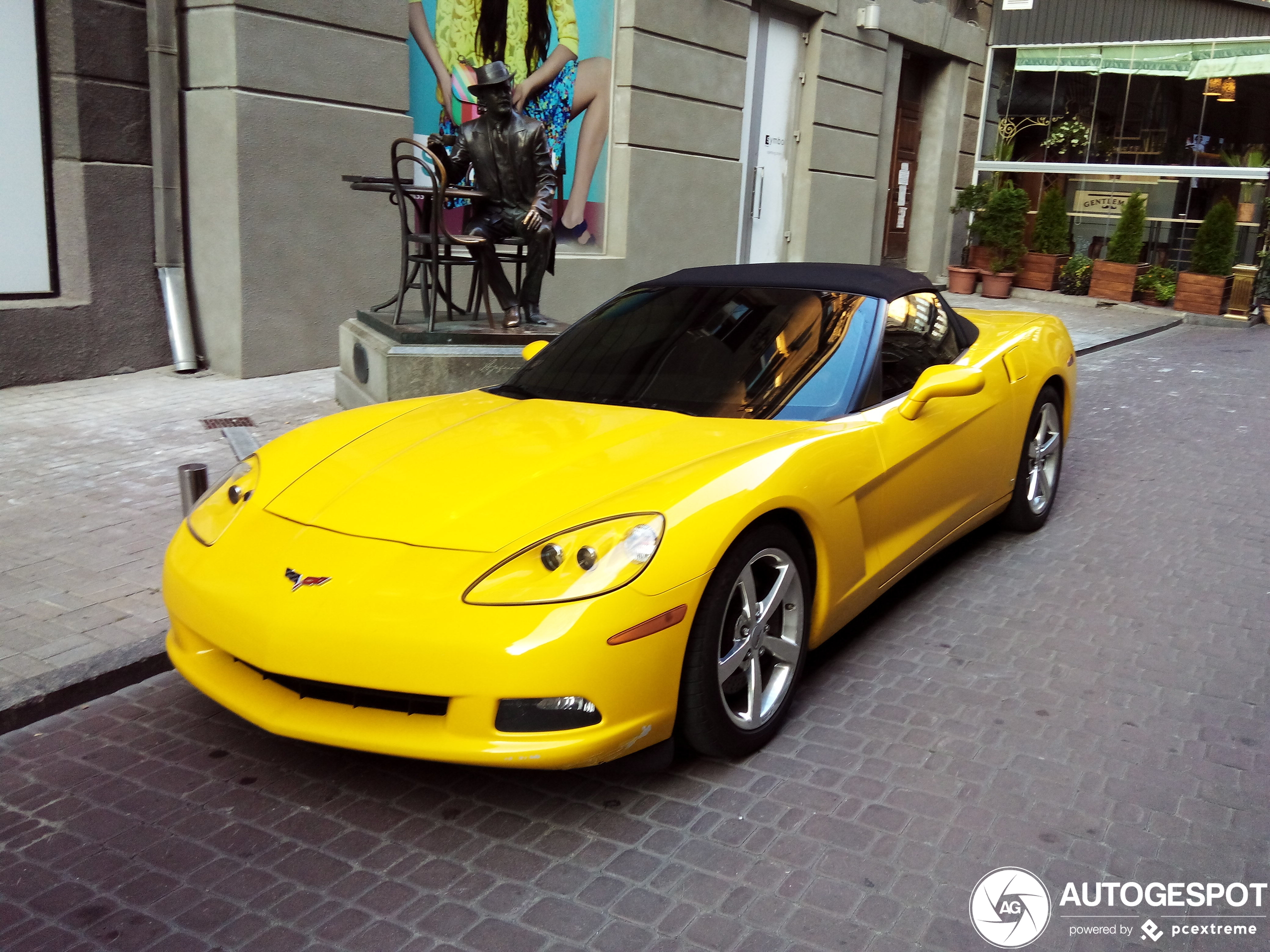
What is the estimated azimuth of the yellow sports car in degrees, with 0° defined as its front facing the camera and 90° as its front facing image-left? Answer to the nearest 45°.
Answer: approximately 45°

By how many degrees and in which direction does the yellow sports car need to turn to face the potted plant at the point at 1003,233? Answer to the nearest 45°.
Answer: approximately 135° to its right

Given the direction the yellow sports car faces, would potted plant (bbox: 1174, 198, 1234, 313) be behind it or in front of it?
behind

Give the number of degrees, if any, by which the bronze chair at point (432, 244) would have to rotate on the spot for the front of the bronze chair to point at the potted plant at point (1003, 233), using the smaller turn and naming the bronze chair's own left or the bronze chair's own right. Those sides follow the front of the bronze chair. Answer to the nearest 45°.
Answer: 0° — it already faces it
